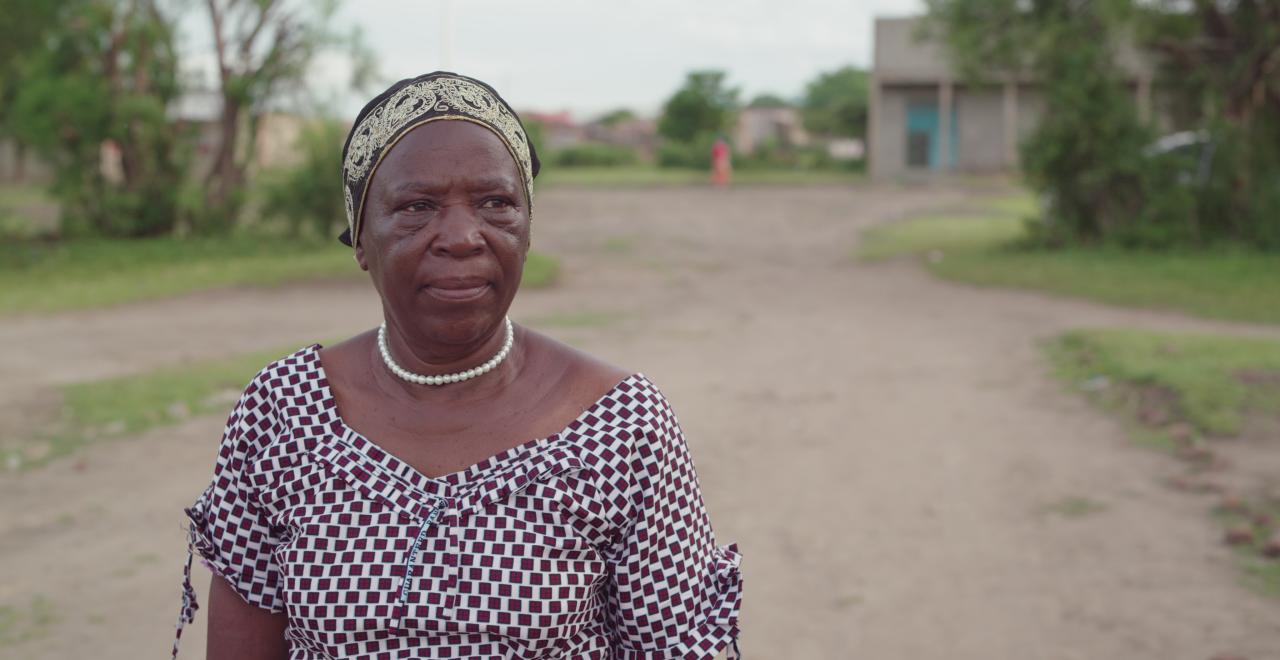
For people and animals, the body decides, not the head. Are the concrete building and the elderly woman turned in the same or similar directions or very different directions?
same or similar directions

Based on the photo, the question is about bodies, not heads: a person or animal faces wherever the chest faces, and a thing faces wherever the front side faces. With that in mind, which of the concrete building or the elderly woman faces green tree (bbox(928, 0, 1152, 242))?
the concrete building

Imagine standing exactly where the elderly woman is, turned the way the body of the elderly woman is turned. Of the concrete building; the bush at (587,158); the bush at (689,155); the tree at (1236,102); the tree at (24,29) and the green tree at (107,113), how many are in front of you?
0

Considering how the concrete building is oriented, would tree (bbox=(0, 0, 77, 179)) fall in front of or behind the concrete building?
in front

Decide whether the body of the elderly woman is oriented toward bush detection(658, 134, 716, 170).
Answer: no

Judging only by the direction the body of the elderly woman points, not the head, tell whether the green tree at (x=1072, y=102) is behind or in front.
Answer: behind

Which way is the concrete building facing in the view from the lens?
facing the viewer

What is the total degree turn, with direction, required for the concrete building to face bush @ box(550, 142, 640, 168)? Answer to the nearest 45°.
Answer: approximately 135° to its right

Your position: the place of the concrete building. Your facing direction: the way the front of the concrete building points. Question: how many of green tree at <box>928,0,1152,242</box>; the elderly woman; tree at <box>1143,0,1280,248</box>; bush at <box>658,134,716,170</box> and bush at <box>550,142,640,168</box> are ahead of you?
3

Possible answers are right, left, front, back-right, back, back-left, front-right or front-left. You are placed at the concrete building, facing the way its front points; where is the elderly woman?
front

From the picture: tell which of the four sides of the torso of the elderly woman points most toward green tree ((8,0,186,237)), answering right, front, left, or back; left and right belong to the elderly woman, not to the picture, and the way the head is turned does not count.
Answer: back

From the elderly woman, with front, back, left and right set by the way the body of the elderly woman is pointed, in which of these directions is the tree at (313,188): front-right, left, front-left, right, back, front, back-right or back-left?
back

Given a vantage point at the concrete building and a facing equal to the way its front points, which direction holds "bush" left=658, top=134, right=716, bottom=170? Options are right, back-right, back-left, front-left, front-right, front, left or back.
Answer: back-right

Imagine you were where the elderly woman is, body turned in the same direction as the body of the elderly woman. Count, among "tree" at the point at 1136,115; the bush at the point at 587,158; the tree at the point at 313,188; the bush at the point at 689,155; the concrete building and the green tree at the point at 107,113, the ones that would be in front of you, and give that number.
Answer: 0

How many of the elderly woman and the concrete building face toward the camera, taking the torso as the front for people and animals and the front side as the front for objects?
2
